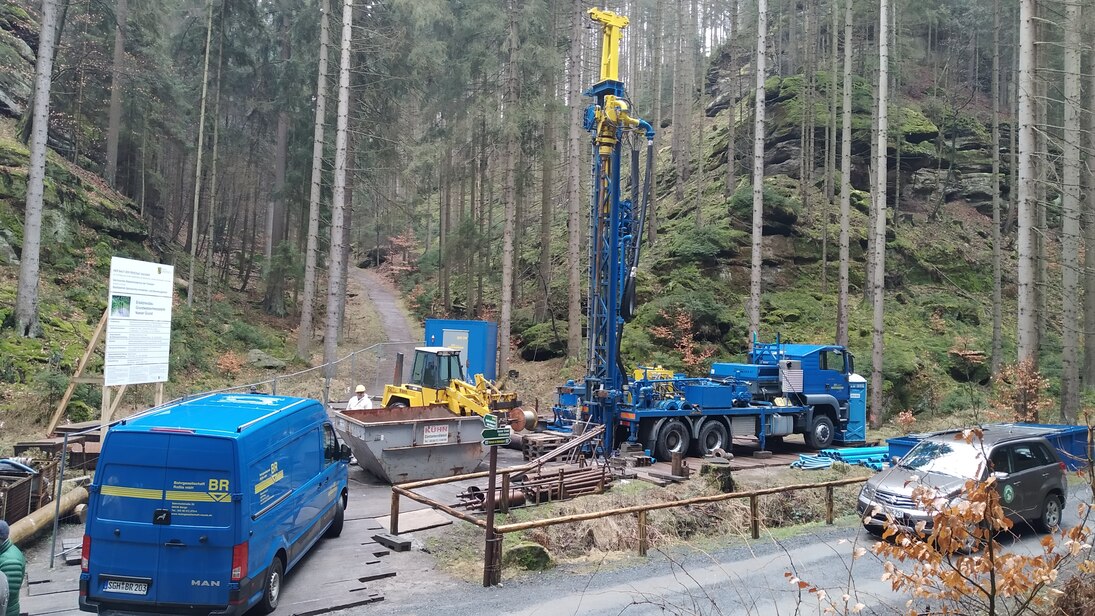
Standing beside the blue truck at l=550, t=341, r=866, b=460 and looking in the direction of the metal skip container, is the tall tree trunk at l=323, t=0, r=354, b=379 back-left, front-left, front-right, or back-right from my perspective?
front-right

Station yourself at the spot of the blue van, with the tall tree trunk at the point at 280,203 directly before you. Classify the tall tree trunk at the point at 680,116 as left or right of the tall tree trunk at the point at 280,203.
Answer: right

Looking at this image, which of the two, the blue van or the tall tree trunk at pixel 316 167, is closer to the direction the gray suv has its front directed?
the blue van

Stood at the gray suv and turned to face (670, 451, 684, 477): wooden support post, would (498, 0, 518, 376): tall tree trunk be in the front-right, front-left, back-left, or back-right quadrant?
front-right

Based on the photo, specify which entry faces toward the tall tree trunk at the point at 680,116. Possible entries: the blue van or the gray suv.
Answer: the blue van

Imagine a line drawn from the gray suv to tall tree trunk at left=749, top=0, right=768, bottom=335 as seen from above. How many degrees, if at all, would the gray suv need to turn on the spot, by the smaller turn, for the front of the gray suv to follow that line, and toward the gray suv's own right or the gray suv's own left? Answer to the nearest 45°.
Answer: approximately 90° to the gray suv's own right

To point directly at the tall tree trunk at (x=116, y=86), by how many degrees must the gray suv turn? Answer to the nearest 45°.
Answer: approximately 45° to its right

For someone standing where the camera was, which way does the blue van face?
facing away from the viewer and to the right of the viewer

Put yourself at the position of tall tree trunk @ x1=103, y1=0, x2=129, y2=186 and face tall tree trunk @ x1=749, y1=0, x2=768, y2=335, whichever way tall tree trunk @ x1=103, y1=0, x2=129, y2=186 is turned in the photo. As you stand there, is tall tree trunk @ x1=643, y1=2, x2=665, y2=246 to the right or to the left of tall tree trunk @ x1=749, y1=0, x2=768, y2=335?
left

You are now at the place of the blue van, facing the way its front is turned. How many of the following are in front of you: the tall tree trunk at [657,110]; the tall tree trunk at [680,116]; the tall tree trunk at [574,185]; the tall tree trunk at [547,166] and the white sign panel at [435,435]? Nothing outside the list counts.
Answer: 5

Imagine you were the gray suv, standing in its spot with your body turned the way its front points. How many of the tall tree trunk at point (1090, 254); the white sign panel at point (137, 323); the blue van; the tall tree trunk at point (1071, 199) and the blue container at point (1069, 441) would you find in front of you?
2

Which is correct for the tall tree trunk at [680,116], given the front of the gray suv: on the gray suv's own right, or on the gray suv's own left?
on the gray suv's own right

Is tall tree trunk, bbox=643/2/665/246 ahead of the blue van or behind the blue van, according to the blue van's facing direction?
ahead

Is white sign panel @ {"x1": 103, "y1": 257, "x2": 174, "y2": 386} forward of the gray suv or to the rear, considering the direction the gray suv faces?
forward

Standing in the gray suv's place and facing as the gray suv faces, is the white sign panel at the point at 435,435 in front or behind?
in front

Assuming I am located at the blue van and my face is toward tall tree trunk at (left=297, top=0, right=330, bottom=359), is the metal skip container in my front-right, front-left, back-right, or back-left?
front-right
